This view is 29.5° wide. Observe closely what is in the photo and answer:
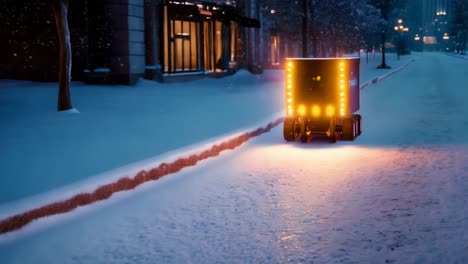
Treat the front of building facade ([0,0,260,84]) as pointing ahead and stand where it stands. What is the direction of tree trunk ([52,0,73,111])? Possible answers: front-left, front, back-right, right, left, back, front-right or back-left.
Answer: front-right

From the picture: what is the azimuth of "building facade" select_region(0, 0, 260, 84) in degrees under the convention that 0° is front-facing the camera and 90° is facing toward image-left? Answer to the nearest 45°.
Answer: approximately 315°
